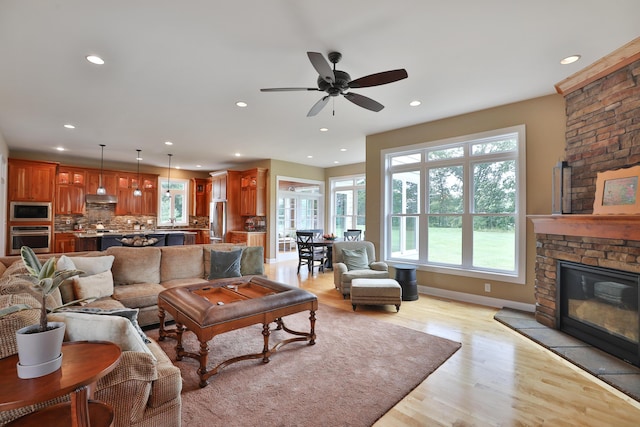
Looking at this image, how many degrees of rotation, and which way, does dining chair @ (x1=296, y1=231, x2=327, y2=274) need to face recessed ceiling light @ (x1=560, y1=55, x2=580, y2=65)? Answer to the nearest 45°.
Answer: approximately 90° to its right

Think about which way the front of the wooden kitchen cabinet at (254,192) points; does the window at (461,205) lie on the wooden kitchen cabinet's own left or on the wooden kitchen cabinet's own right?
on the wooden kitchen cabinet's own left

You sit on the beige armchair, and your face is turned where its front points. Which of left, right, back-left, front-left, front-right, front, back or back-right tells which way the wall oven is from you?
back-right

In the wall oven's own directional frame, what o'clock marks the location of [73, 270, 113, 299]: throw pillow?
The throw pillow is roughly at 12 o'clock from the wall oven.

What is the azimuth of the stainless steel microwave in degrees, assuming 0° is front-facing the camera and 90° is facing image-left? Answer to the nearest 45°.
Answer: approximately 0°

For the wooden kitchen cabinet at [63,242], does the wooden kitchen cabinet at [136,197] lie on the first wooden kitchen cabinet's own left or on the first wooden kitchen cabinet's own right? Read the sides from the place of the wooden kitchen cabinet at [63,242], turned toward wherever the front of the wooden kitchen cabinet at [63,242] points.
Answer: on the first wooden kitchen cabinet's own left

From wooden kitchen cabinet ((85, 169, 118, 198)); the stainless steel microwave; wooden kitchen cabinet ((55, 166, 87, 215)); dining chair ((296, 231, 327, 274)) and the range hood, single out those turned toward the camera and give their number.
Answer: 4
